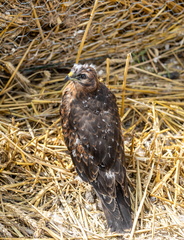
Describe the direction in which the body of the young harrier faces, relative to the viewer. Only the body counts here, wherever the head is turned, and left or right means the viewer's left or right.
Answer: facing away from the viewer and to the left of the viewer
